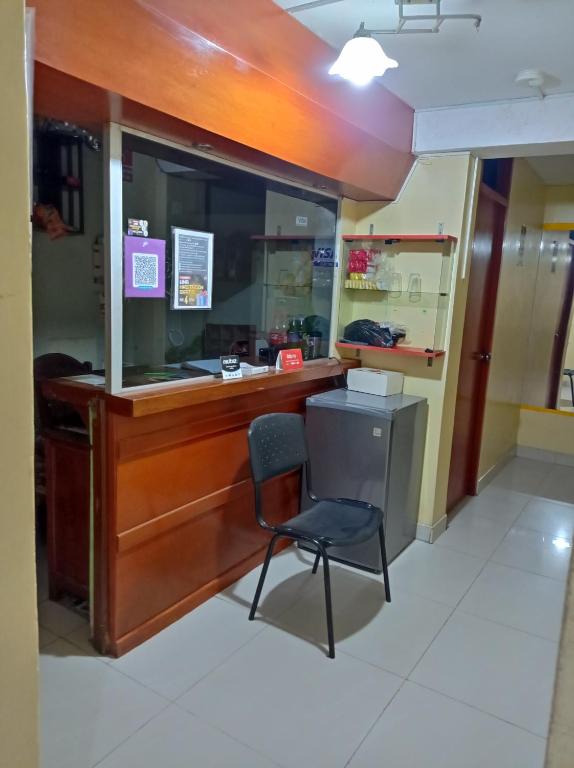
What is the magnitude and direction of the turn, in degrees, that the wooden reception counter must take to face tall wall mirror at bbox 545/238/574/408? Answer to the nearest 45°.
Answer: approximately 90° to its left

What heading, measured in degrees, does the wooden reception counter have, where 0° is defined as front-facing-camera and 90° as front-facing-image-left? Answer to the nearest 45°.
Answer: approximately 315°

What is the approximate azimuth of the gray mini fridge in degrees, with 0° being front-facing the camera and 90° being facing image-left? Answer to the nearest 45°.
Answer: approximately 45°

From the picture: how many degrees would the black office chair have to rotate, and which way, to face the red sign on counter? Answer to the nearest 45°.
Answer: approximately 135° to its left

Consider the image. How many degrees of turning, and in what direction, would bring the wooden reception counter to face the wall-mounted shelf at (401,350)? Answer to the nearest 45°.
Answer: approximately 90° to its left
